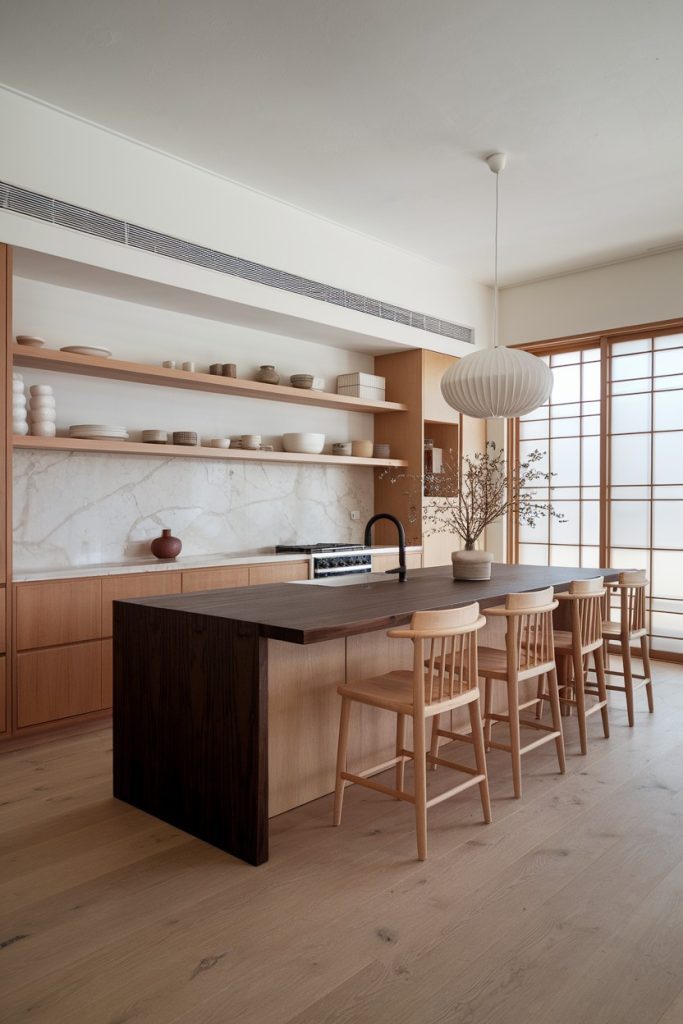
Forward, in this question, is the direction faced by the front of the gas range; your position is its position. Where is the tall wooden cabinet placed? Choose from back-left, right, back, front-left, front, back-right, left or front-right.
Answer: left

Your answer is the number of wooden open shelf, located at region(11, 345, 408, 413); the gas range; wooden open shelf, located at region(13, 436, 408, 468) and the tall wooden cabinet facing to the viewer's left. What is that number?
0

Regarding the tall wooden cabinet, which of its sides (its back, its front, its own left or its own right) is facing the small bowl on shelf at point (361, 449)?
right

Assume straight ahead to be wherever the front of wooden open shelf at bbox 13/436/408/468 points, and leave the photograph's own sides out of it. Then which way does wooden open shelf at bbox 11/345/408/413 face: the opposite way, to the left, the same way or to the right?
the same way

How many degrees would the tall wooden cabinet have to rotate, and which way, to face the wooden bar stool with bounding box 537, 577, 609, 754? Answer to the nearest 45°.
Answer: approximately 45° to its right

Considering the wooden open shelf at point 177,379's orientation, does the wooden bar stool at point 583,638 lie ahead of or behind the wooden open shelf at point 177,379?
ahead

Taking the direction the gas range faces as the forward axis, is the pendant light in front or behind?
in front

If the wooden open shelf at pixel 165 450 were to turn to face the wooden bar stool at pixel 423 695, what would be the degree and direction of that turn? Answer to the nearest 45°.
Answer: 0° — it already faces it

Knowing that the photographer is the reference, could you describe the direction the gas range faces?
facing the viewer and to the right of the viewer

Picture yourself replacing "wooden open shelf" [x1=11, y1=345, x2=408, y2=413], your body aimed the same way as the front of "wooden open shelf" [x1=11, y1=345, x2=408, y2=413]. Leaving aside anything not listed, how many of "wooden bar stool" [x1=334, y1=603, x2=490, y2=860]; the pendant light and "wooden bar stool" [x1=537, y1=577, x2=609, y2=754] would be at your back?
0

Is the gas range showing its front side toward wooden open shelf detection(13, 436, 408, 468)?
no

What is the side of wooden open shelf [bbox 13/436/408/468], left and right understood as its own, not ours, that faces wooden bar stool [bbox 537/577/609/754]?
front

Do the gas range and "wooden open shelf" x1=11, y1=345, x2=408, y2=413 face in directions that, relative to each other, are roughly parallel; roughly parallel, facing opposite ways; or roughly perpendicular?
roughly parallel

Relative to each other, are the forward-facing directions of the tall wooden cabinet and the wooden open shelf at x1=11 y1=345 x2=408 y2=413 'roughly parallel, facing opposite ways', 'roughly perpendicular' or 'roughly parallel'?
roughly parallel
